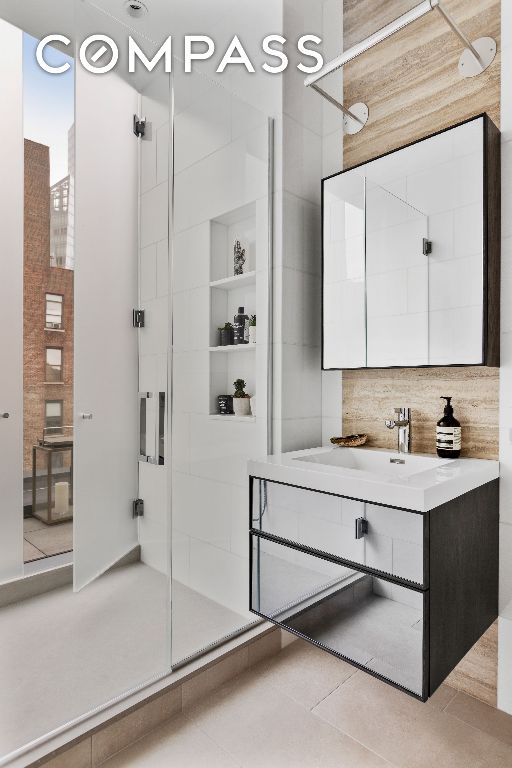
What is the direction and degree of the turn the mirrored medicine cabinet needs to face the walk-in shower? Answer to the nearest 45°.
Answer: approximately 45° to its right

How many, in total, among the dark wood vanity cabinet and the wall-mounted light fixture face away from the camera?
0

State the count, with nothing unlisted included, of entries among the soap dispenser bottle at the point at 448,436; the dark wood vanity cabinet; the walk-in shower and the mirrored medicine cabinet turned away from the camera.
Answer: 0

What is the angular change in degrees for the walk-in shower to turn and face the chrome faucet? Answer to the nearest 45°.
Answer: approximately 45° to its left

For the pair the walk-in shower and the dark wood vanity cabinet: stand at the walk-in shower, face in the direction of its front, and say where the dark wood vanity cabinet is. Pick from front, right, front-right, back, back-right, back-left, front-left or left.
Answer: front

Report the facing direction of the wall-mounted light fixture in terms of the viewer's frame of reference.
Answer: facing the viewer and to the left of the viewer

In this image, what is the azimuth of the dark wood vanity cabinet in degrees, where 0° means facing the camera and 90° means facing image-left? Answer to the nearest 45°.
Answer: approximately 45°

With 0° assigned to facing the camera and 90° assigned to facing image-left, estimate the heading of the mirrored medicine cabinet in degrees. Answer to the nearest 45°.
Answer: approximately 45°

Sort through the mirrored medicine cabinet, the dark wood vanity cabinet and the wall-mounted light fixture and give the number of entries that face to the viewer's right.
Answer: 0
